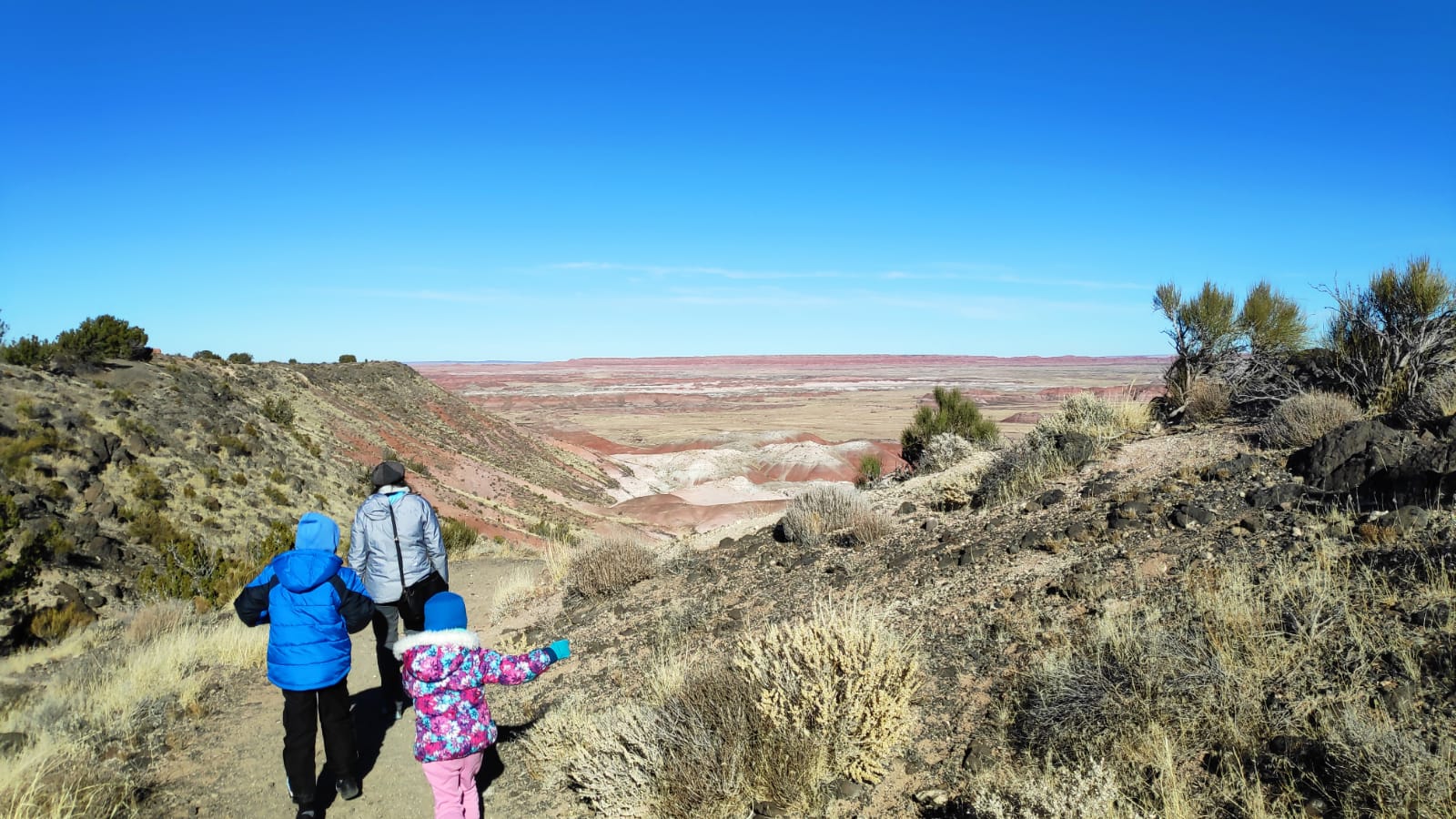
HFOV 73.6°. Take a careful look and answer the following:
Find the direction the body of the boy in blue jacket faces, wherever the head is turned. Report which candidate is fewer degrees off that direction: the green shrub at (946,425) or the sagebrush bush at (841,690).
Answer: the green shrub

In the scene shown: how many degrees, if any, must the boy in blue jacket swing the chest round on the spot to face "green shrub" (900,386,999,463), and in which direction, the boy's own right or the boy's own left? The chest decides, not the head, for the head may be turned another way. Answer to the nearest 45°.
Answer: approximately 45° to the boy's own right

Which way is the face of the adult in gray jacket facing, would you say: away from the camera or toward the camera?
away from the camera

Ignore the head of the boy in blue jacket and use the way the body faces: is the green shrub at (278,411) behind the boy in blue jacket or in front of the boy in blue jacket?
in front

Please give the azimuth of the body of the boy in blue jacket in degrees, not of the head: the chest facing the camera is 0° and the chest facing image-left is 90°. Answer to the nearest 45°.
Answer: approximately 180°

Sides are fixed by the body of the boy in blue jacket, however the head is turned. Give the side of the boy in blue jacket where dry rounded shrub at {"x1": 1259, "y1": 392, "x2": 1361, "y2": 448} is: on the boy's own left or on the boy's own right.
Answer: on the boy's own right

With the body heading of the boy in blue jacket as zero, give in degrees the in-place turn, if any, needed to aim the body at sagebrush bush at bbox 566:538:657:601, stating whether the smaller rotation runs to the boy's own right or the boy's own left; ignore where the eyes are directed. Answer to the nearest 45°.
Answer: approximately 45° to the boy's own right

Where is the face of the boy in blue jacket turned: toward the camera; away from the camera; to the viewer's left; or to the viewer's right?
away from the camera

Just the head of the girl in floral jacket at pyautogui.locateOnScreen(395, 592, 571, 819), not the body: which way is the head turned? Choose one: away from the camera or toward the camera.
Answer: away from the camera

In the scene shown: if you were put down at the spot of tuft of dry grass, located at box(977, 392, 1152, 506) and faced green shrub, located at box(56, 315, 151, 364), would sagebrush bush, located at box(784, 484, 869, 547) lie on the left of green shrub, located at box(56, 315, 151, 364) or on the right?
left

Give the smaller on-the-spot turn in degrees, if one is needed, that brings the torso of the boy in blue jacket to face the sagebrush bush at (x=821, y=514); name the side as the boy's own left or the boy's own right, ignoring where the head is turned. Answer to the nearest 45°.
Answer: approximately 45° to the boy's own right

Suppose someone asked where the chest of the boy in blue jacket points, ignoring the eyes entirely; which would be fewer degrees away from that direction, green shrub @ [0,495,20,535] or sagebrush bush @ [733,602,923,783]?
the green shrub

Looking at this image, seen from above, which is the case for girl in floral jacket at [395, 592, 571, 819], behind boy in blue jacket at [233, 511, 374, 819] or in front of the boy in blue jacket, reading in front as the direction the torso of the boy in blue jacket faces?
behind

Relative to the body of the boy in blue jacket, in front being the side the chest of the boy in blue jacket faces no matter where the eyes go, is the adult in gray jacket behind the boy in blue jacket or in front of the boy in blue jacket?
in front

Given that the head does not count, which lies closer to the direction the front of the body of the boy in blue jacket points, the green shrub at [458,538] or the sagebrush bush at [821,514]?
the green shrub

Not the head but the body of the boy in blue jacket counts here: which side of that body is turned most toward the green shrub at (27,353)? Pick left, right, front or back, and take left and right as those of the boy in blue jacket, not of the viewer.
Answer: front

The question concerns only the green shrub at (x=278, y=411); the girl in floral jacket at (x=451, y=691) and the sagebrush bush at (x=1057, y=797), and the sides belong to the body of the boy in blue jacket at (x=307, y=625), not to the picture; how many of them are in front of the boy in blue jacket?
1

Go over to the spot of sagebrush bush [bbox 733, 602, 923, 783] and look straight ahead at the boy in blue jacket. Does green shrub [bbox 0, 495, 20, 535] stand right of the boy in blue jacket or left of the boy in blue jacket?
right
